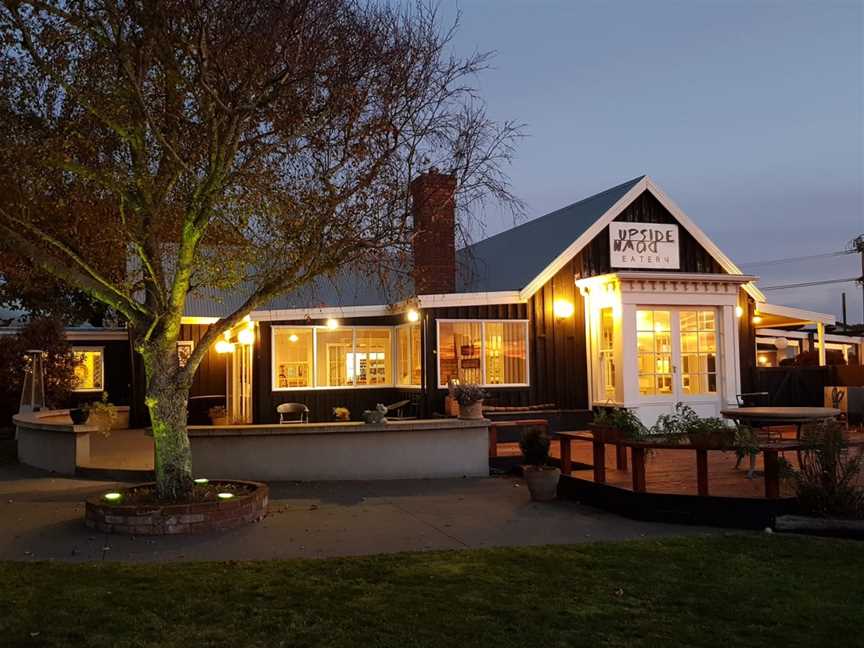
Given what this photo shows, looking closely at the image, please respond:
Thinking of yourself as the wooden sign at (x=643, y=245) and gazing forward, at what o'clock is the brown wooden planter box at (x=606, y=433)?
The brown wooden planter box is roughly at 12 o'clock from the wooden sign.

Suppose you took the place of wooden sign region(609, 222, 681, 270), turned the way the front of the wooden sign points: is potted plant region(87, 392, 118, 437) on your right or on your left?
on your right

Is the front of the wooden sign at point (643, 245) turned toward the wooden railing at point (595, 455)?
yes

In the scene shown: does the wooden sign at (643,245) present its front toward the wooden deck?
yes

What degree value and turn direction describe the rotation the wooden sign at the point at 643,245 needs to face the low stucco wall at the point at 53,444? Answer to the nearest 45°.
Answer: approximately 45° to its right

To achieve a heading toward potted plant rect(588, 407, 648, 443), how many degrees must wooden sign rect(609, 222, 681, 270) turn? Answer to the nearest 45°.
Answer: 0° — it already faces it

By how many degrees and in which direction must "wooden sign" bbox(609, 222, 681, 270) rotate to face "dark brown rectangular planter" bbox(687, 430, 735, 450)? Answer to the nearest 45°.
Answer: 0° — it already faces it

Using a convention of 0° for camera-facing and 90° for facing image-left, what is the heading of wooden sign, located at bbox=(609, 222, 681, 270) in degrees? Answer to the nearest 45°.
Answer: approximately 0°
